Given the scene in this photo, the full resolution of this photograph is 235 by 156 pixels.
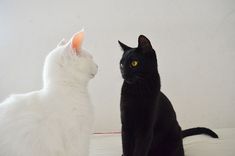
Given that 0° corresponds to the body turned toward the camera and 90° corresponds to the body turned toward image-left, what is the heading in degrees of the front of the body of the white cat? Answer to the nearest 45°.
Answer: approximately 270°
